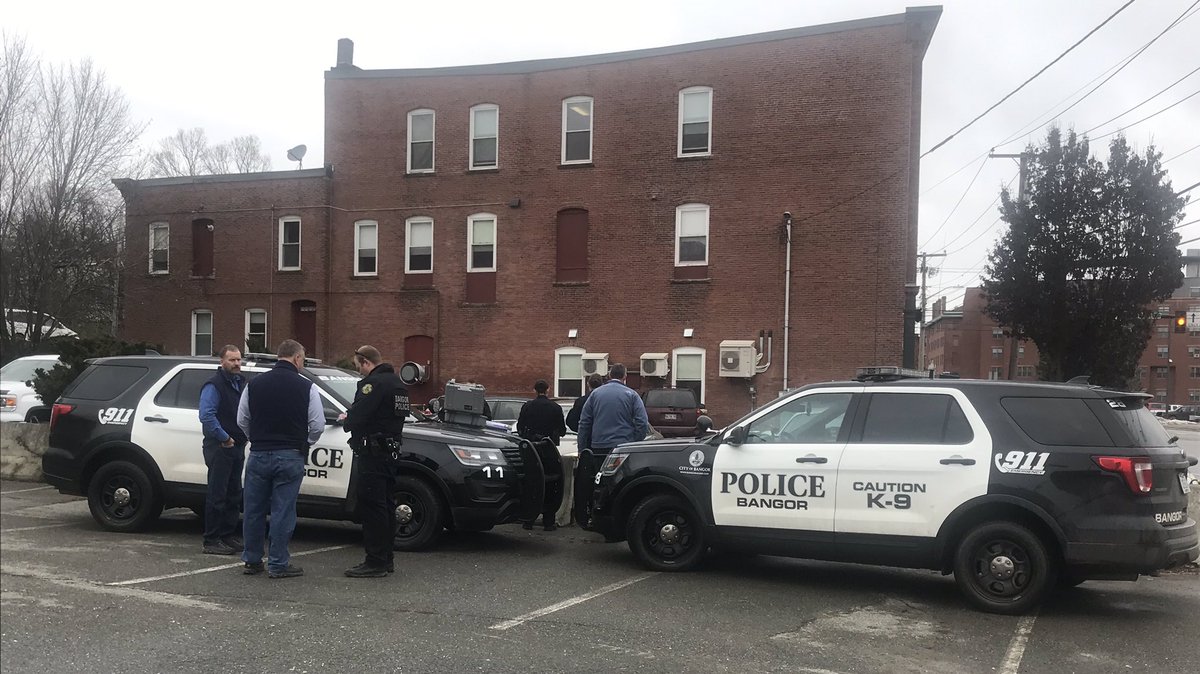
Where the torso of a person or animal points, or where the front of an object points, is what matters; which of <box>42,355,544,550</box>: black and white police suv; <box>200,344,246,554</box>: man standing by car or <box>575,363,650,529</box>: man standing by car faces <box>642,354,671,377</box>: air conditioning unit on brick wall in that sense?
<box>575,363,650,529</box>: man standing by car

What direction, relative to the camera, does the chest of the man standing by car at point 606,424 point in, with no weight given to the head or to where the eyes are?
away from the camera

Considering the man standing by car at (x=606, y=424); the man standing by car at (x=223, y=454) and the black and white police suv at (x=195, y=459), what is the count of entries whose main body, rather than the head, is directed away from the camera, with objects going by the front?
1

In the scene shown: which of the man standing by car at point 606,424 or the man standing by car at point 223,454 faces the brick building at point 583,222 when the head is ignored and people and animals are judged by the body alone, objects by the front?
the man standing by car at point 606,424

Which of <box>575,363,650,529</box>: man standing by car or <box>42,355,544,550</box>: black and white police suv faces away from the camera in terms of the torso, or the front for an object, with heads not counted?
the man standing by car

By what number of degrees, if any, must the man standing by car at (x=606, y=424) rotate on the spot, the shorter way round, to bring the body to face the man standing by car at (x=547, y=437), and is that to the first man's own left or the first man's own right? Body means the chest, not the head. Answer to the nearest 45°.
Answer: approximately 45° to the first man's own left

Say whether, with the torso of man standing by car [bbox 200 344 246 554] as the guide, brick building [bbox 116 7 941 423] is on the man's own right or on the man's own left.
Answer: on the man's own left

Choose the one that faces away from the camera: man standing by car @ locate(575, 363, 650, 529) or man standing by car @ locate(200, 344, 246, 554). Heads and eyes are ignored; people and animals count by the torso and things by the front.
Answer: man standing by car @ locate(575, 363, 650, 529)

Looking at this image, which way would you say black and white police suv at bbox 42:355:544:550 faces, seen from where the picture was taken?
facing the viewer and to the right of the viewer

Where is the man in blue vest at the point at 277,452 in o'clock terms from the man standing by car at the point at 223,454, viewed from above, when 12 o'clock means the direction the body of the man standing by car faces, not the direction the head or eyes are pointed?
The man in blue vest is roughly at 1 o'clock from the man standing by car.

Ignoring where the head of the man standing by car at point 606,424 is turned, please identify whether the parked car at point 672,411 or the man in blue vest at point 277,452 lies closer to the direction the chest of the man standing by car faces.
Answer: the parked car

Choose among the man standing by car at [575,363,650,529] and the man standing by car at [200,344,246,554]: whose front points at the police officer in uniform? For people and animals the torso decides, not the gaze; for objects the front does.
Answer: the man standing by car at [200,344,246,554]

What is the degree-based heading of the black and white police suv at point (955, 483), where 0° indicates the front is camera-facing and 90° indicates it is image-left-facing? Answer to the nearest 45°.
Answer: approximately 135°
